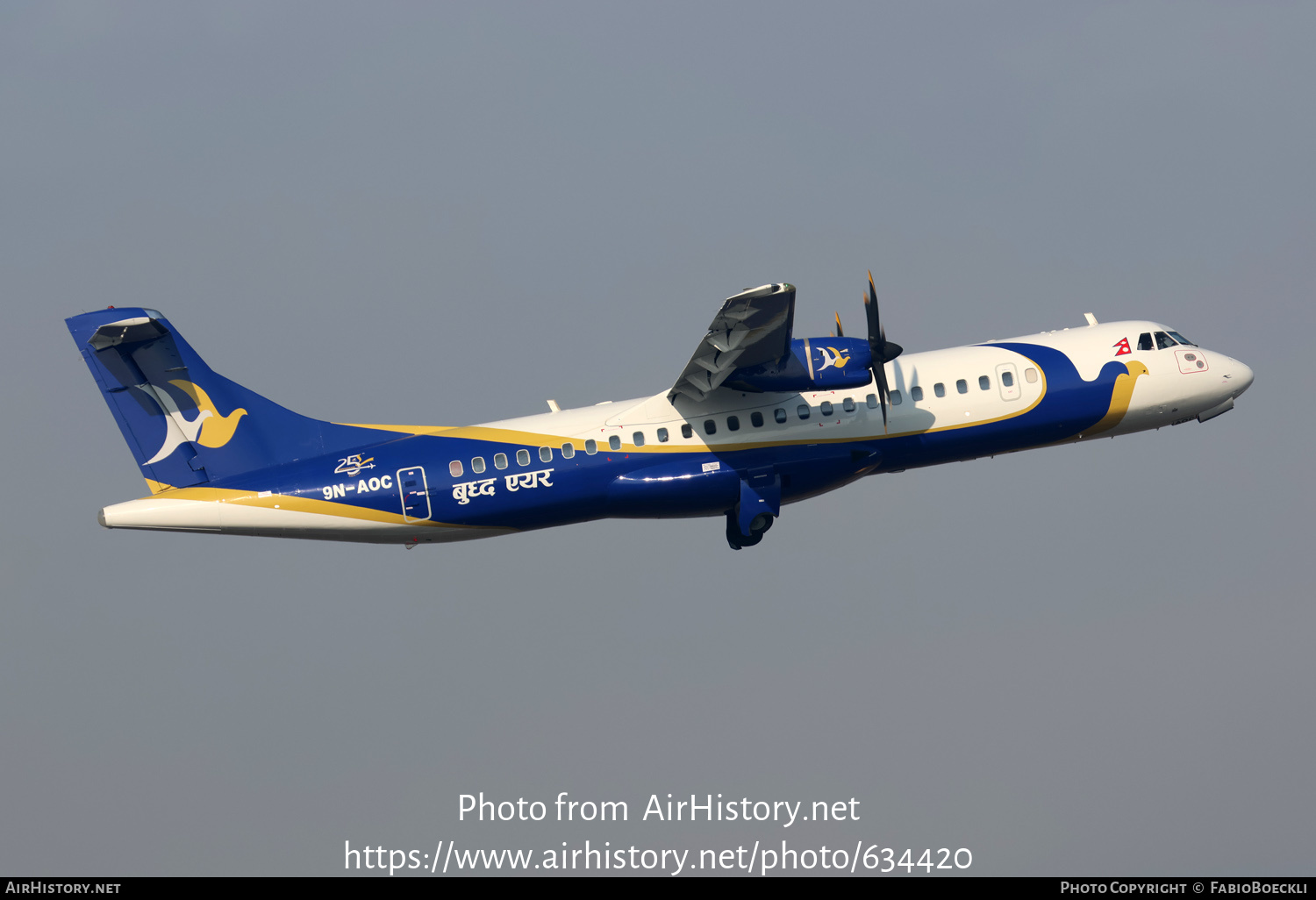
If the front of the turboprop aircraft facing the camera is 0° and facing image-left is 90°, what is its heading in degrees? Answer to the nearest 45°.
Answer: approximately 270°
